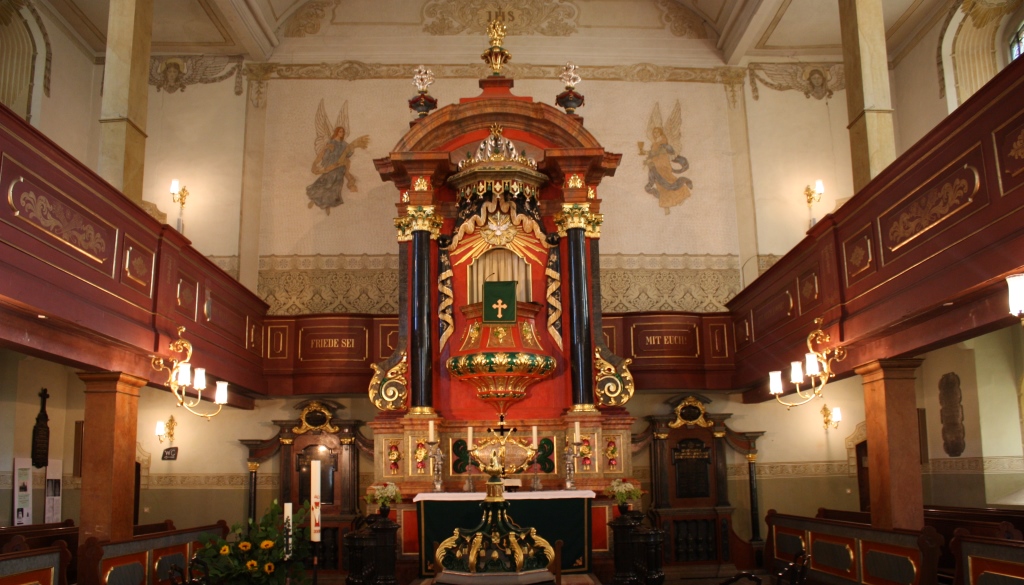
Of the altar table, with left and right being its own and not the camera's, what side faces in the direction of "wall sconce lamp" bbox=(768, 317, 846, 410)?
left

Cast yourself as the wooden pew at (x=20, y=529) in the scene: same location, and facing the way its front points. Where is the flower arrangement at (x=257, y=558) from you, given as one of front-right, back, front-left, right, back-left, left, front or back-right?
right

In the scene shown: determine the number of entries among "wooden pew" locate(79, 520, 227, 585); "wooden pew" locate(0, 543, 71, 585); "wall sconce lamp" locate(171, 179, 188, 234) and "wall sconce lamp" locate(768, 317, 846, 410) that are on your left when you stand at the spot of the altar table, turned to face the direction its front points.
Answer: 1

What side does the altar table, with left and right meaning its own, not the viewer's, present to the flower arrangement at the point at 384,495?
right

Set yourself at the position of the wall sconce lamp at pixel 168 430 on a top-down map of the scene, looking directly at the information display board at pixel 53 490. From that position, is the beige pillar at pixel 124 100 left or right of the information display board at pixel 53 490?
left

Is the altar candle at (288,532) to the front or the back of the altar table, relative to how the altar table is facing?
to the front

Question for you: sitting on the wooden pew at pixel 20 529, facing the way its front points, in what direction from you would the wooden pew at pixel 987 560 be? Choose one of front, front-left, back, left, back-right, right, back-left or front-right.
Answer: front-right

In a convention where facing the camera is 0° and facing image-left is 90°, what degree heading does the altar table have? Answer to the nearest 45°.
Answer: approximately 0°

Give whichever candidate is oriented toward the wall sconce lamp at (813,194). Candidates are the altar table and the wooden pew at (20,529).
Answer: the wooden pew

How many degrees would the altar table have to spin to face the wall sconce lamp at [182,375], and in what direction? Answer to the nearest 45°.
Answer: approximately 90° to its right

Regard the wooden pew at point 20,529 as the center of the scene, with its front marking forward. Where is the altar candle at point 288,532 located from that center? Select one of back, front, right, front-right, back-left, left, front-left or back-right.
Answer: right
